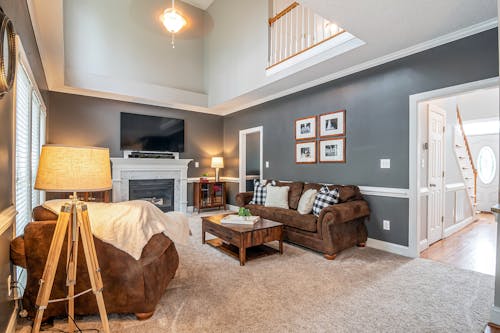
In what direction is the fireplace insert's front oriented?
toward the camera

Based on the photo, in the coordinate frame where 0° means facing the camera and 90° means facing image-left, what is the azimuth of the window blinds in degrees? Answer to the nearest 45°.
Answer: approximately 270°

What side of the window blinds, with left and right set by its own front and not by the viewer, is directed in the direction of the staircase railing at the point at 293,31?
front

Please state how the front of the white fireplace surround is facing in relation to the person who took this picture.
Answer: facing the viewer

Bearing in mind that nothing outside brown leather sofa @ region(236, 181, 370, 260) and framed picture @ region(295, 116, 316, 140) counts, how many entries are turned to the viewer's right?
0

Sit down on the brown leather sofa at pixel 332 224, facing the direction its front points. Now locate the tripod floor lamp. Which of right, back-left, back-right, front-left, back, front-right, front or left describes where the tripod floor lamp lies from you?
front

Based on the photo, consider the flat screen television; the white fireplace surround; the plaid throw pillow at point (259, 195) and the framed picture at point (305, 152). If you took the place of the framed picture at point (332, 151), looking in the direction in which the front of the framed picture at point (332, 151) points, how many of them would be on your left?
0

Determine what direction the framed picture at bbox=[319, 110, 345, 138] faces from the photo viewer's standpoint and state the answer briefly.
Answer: facing the viewer and to the left of the viewer

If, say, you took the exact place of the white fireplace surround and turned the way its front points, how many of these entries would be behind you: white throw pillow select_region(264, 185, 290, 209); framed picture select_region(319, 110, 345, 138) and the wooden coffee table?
0

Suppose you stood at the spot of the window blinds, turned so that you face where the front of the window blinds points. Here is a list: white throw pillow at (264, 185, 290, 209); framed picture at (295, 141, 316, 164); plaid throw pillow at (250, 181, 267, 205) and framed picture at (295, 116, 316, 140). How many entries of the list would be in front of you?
4

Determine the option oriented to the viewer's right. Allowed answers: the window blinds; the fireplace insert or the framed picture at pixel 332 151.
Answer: the window blinds

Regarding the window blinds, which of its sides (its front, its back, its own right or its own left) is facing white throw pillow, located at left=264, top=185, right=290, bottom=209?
front

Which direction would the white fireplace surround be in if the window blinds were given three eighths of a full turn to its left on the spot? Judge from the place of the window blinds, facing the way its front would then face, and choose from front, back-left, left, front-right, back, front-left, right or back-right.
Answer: right

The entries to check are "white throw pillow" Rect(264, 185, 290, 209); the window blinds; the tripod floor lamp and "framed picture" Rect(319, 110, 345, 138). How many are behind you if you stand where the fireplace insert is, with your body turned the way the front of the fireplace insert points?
0

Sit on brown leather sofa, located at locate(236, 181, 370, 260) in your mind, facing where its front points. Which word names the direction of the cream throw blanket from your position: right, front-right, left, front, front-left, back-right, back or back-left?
front
